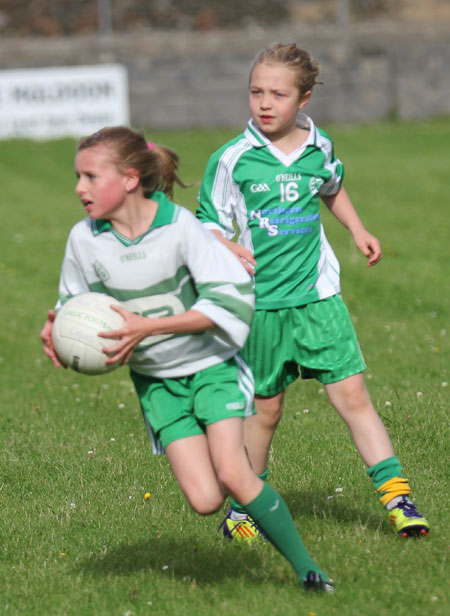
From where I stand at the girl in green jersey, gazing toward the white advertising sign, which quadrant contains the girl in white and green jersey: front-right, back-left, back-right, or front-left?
back-left

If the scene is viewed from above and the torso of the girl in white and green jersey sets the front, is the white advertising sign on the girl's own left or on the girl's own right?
on the girl's own right

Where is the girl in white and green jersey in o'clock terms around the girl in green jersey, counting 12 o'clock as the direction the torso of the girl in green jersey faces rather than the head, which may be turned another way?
The girl in white and green jersey is roughly at 1 o'clock from the girl in green jersey.

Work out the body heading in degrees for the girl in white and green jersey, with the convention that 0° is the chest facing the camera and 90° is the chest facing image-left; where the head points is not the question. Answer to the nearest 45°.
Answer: approximately 45°

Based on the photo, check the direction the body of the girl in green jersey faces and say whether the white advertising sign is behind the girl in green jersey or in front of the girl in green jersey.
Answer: behind

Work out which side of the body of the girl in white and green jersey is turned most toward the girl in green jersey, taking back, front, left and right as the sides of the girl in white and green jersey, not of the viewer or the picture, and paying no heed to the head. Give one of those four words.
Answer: back

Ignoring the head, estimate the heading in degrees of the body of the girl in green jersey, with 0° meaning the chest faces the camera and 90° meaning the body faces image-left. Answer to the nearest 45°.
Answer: approximately 0°

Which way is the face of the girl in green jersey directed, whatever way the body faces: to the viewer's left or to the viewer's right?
to the viewer's left

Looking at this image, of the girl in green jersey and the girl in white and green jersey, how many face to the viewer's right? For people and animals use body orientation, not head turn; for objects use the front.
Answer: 0
